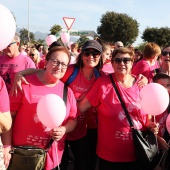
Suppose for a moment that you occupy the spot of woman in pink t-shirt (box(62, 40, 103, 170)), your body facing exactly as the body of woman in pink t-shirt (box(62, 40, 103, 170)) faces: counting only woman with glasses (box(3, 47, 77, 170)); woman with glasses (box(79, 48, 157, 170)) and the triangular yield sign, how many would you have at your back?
1

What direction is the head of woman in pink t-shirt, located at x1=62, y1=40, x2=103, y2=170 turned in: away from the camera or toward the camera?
toward the camera

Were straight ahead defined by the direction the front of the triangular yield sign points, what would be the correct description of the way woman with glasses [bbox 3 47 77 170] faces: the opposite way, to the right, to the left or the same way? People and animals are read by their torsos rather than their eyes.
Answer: the same way

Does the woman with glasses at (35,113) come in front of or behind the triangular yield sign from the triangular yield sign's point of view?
in front

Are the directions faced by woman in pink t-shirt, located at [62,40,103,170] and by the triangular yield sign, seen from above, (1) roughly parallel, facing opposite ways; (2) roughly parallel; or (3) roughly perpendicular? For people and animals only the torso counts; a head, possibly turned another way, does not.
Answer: roughly parallel

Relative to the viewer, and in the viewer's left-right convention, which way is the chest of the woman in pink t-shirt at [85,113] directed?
facing the viewer

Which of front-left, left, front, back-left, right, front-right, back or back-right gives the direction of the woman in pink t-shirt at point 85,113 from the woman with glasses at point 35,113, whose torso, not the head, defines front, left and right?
back-left

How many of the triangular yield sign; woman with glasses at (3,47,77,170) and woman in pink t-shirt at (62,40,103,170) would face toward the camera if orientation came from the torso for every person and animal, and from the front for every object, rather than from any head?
3

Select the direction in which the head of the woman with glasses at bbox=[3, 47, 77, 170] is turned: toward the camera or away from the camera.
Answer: toward the camera

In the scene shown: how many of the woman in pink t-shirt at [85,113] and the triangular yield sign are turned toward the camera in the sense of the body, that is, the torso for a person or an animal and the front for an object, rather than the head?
2

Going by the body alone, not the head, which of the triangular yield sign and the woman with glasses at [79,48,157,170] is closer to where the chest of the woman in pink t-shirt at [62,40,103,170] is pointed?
the woman with glasses

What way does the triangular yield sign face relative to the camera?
toward the camera

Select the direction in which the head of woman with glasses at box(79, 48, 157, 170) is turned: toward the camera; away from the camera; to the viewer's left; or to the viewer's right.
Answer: toward the camera

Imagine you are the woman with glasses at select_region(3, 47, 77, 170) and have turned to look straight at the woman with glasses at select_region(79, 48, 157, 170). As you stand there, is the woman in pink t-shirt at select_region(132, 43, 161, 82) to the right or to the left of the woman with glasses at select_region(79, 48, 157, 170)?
left

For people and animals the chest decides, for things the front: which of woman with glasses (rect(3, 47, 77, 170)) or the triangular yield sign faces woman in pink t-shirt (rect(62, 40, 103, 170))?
the triangular yield sign
